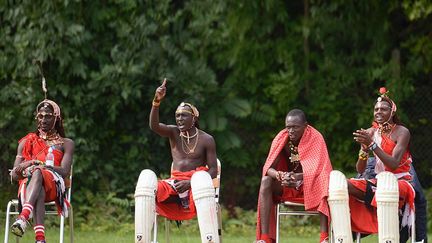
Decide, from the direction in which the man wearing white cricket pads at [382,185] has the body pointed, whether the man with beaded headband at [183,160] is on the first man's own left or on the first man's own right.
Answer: on the first man's own right

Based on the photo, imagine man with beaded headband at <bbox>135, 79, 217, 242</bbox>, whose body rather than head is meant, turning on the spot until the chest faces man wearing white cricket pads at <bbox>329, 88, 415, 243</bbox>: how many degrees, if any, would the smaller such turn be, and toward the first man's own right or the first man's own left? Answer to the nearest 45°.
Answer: approximately 135° to the first man's own left

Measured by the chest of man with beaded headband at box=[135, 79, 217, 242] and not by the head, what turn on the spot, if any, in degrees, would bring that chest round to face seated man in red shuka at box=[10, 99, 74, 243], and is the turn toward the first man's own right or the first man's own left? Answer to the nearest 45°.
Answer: approximately 45° to the first man's own right

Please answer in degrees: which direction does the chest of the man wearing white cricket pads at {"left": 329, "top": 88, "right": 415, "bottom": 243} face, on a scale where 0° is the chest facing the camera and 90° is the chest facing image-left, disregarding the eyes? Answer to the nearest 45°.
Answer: approximately 45°

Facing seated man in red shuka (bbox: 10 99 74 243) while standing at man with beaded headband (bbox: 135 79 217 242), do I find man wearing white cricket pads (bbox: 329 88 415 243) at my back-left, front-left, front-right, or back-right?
back-left

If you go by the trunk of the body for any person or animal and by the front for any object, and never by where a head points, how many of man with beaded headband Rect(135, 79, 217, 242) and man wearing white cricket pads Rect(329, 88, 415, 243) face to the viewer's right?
0

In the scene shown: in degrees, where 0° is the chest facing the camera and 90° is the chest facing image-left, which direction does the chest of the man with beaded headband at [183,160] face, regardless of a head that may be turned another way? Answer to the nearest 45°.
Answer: approximately 45°

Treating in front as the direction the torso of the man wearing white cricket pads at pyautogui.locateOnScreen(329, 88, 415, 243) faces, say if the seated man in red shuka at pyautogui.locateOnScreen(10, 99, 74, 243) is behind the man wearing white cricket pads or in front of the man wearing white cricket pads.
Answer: in front
